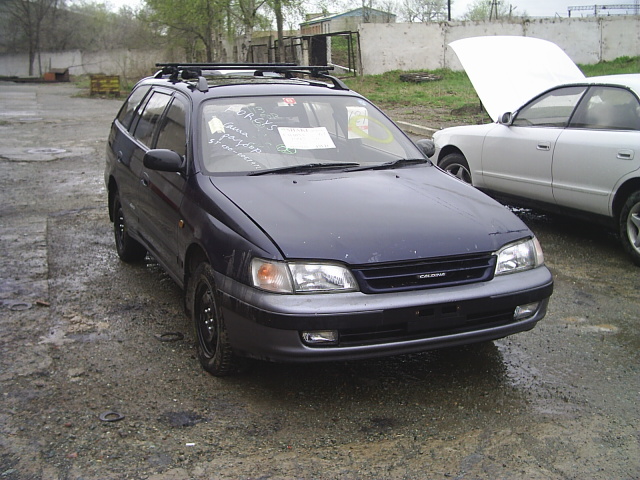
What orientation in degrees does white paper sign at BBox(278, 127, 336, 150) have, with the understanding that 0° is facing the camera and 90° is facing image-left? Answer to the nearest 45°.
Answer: approximately 0°

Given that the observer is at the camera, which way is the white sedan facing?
facing away from the viewer and to the left of the viewer

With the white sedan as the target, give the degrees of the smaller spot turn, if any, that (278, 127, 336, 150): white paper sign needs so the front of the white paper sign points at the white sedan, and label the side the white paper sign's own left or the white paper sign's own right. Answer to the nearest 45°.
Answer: approximately 135° to the white paper sign's own left

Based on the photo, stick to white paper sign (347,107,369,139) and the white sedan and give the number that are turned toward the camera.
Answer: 1

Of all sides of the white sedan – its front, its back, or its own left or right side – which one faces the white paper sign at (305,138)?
left

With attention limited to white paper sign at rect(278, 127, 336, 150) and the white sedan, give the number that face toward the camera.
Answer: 1
